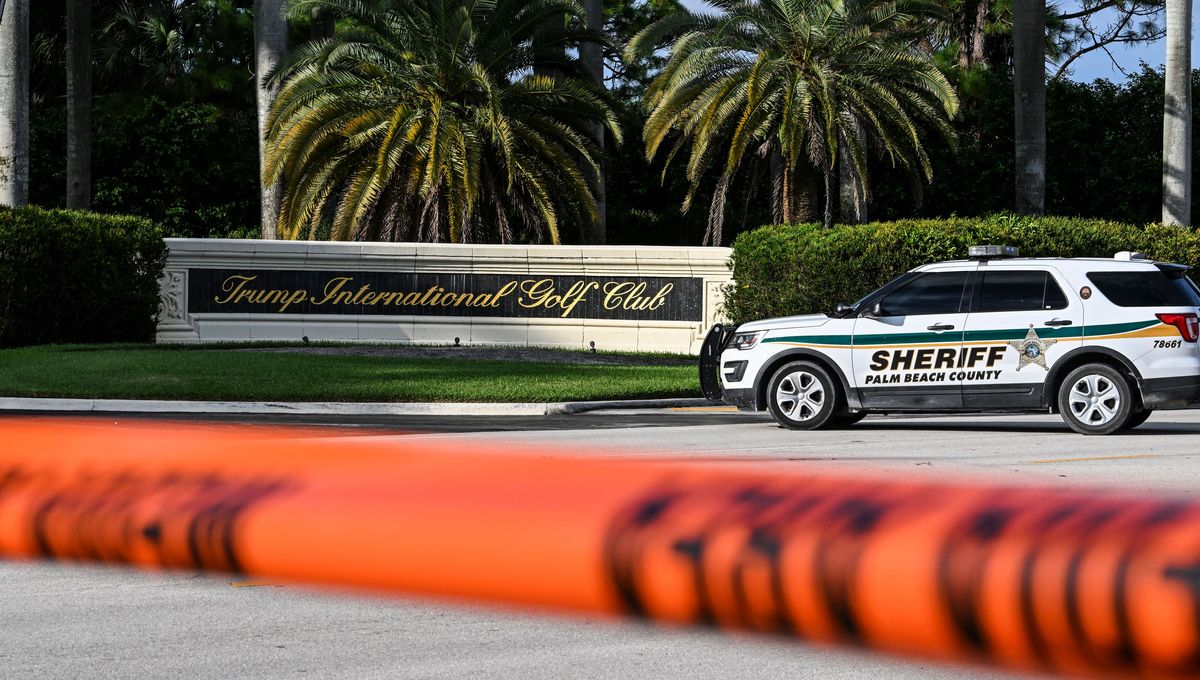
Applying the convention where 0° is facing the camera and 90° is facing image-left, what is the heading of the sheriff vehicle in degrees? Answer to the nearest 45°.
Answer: approximately 90°

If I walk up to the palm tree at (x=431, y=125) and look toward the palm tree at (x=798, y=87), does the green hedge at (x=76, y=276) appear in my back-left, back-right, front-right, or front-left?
back-right

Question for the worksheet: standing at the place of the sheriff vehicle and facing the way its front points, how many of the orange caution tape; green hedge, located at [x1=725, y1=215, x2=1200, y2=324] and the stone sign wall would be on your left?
1

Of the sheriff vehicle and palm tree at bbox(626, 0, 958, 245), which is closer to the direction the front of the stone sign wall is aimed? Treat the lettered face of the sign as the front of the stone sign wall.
the sheriff vehicle

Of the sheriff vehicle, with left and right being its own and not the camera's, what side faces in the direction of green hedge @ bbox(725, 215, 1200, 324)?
right

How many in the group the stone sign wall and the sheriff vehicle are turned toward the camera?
1

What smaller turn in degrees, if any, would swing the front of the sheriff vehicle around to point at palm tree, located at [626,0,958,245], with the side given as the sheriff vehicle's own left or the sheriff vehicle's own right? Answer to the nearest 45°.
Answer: approximately 90° to the sheriff vehicle's own right

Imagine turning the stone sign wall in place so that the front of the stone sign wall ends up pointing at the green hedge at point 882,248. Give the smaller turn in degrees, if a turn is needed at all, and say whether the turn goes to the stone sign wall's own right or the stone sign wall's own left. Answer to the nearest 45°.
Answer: approximately 90° to the stone sign wall's own left

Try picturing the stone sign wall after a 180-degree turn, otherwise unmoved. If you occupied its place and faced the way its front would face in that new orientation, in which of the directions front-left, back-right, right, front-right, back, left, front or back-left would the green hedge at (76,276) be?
left

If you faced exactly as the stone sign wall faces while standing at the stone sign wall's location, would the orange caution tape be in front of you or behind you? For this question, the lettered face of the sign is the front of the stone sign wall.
in front

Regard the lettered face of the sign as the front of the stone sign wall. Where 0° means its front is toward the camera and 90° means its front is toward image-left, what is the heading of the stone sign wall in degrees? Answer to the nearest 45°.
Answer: approximately 0°

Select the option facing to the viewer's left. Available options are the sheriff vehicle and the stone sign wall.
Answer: the sheriff vehicle

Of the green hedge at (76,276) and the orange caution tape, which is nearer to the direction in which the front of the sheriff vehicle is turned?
the green hedge

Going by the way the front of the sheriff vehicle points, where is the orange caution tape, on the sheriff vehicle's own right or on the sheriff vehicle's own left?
on the sheriff vehicle's own left
